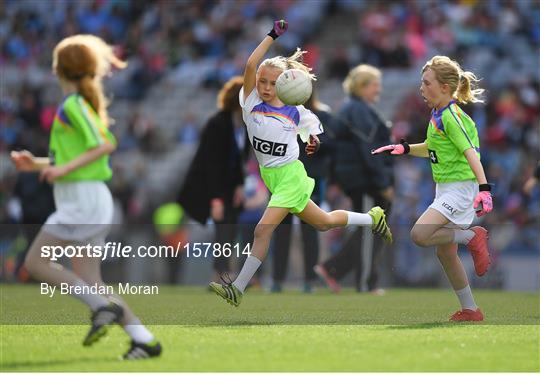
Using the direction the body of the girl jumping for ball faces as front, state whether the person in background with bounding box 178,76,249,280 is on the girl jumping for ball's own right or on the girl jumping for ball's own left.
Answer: on the girl jumping for ball's own right

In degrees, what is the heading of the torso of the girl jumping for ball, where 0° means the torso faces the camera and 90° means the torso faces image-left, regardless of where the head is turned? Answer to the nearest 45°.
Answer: approximately 45°

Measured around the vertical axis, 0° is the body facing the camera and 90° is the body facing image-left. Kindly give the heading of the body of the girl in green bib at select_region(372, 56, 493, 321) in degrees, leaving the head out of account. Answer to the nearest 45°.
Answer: approximately 90°

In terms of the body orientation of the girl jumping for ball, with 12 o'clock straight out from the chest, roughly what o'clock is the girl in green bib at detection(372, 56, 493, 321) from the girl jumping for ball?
The girl in green bib is roughly at 8 o'clock from the girl jumping for ball.

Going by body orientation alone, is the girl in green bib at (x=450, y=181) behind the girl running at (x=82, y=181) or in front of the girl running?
behind

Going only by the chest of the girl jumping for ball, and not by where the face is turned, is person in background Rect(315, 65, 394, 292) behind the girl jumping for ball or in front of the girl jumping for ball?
behind

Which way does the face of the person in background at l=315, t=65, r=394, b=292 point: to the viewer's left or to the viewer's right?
to the viewer's right

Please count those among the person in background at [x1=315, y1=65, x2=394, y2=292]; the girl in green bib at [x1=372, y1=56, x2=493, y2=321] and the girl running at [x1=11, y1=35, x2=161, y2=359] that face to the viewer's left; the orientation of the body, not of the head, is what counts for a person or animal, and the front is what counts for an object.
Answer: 2
